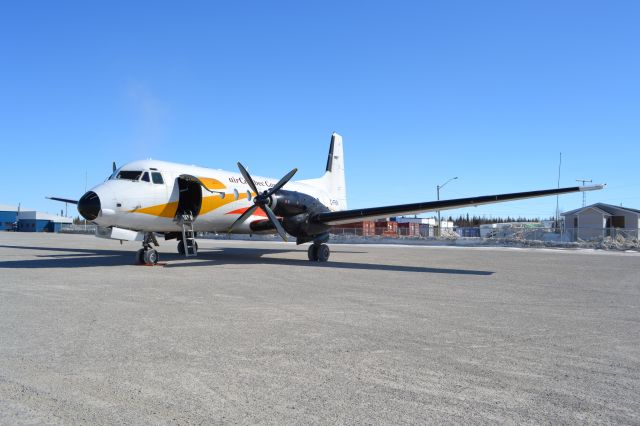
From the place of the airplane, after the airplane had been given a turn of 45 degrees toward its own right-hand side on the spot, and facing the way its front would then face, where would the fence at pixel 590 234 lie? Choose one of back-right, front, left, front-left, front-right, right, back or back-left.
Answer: back-right

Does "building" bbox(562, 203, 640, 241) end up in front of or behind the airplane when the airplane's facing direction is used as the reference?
behind

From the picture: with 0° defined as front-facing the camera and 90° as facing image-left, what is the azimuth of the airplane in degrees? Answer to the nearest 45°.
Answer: approximately 45°
